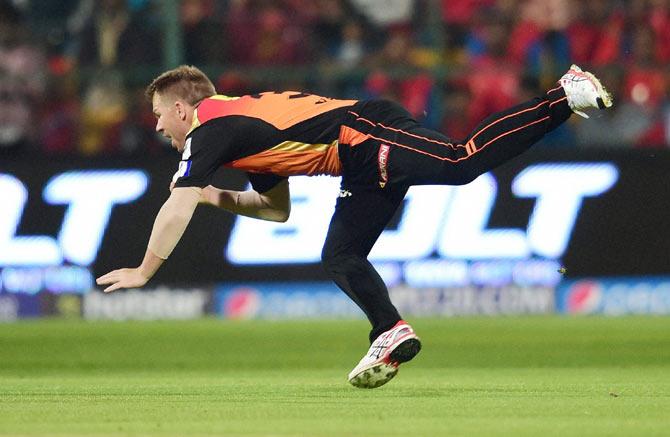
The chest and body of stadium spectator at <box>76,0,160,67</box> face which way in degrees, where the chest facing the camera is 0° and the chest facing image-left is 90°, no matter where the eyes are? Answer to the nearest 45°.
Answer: approximately 0°

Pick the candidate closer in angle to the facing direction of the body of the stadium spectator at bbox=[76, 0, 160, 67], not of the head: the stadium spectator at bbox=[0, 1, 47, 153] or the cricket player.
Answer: the cricket player

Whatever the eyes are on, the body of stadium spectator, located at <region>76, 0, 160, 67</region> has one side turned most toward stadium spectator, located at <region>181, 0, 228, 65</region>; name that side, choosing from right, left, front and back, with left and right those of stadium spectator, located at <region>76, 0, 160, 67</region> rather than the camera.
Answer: left

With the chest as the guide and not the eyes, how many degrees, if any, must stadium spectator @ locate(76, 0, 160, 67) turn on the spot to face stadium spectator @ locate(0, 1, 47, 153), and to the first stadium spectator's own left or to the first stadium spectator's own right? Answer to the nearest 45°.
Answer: approximately 90° to the first stadium spectator's own right

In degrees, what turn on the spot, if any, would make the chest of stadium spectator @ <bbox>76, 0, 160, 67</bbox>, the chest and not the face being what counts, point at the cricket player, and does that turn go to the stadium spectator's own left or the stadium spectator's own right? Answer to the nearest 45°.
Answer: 0° — they already face them

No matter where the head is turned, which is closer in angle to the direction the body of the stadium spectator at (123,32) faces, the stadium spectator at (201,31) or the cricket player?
the cricket player
